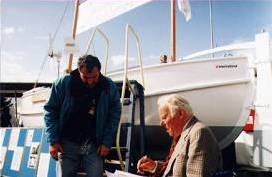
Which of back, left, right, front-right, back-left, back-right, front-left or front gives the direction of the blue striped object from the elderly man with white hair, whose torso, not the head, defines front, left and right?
front-right

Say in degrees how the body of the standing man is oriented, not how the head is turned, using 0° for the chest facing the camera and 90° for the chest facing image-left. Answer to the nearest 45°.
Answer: approximately 0°

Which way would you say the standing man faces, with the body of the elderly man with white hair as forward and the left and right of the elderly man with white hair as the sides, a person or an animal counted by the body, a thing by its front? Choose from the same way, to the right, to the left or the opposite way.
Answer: to the left

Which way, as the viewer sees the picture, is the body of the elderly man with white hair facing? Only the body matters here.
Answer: to the viewer's left
